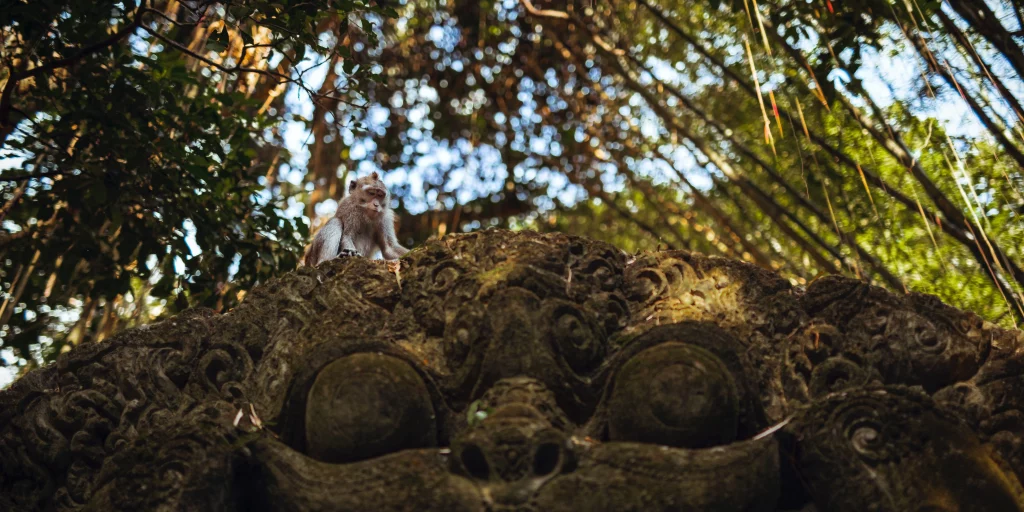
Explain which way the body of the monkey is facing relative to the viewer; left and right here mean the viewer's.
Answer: facing the viewer and to the right of the viewer

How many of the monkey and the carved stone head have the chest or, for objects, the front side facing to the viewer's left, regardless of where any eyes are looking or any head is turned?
0

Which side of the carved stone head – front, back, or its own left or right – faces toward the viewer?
front
